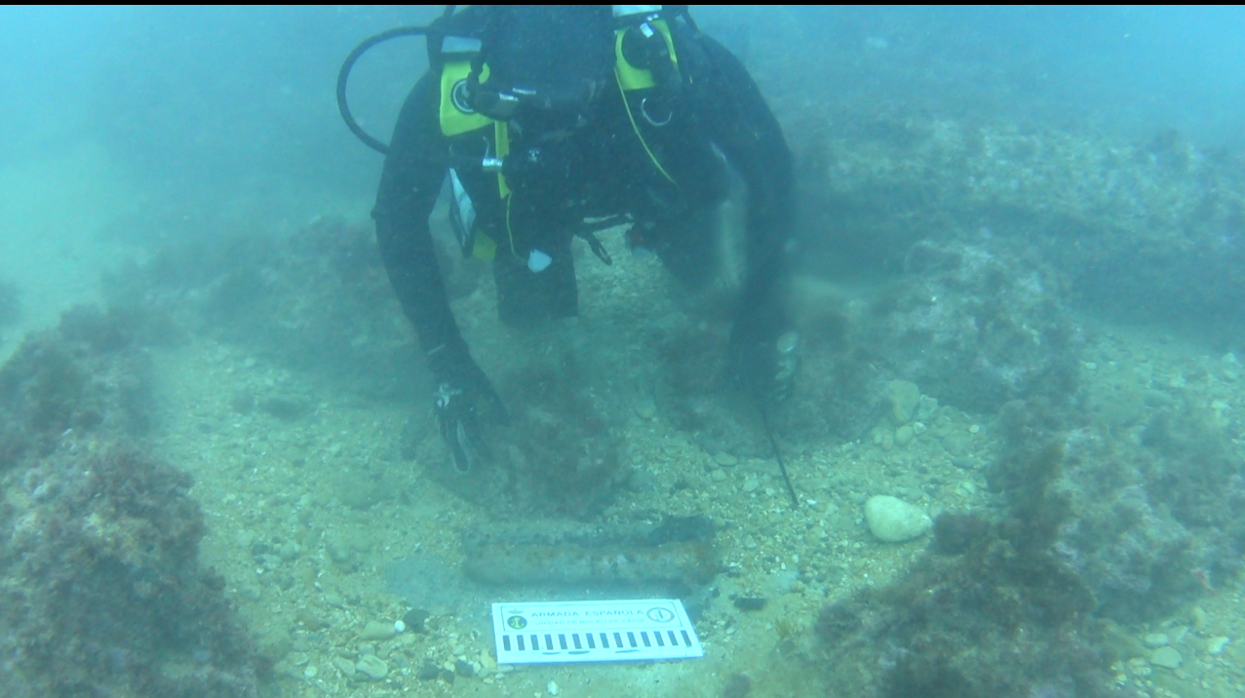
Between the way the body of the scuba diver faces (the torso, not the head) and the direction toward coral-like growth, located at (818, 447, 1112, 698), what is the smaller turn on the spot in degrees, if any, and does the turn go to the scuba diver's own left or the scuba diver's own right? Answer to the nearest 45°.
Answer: approximately 45° to the scuba diver's own left

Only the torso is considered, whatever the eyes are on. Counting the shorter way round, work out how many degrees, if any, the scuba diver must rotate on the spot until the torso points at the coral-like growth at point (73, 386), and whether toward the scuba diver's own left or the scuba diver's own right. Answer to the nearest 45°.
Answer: approximately 90° to the scuba diver's own right

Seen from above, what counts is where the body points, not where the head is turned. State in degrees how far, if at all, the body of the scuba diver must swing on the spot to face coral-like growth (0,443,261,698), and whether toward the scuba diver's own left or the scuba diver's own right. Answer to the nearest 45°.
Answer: approximately 45° to the scuba diver's own right

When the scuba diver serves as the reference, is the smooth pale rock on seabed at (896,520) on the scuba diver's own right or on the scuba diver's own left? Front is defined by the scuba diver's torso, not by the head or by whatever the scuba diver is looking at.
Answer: on the scuba diver's own left

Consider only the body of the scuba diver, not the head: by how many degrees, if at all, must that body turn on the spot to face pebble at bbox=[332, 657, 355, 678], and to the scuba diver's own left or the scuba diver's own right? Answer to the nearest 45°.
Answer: approximately 45° to the scuba diver's own right

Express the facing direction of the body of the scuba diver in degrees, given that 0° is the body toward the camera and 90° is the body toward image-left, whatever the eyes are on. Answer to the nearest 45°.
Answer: approximately 0°

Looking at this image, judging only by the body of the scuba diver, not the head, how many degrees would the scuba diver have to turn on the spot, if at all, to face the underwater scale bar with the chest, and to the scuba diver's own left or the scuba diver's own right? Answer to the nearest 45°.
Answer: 0° — they already face it

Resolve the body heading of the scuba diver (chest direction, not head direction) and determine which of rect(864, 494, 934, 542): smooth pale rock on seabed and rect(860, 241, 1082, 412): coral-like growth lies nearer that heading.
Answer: the smooth pale rock on seabed

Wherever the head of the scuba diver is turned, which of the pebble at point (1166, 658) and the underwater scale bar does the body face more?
the underwater scale bar
